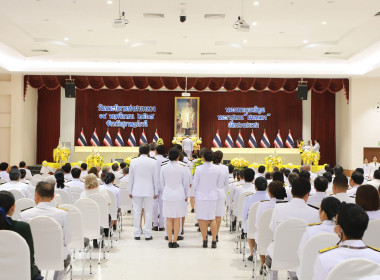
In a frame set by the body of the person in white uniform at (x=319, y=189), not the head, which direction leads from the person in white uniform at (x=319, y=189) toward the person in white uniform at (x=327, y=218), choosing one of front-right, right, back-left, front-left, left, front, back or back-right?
back

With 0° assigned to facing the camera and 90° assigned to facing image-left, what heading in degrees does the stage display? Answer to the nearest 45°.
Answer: approximately 0°

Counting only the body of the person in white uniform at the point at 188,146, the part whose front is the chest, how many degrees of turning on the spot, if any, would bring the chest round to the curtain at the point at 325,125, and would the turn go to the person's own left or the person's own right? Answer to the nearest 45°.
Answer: approximately 90° to the person's own right

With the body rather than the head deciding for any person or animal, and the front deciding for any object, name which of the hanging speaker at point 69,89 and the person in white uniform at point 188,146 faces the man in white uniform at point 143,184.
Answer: the hanging speaker

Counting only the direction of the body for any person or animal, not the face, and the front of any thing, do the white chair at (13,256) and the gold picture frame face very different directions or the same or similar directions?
very different directions

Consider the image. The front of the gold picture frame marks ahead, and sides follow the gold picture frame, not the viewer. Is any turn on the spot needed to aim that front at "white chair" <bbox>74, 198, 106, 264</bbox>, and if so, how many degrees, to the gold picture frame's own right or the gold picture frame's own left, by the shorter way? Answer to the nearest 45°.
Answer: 0° — it already faces it

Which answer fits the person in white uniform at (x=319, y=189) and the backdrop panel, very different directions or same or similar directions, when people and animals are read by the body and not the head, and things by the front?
very different directions

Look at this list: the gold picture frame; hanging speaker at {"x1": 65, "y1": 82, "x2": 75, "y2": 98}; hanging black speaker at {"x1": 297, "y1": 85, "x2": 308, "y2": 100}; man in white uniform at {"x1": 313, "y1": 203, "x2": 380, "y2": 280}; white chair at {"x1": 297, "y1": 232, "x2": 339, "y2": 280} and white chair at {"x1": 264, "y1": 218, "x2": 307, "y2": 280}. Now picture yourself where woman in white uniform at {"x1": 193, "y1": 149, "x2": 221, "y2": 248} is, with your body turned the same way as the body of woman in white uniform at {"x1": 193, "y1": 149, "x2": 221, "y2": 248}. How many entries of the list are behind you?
3

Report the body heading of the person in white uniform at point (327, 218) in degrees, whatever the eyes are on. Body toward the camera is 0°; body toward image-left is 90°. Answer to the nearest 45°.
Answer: approximately 135°

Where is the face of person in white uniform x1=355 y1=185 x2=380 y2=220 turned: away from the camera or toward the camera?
away from the camera

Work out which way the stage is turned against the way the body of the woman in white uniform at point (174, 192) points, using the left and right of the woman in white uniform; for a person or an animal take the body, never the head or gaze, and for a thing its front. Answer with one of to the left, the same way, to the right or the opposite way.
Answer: the opposite way

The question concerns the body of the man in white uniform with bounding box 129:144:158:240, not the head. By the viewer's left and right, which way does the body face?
facing away from the viewer

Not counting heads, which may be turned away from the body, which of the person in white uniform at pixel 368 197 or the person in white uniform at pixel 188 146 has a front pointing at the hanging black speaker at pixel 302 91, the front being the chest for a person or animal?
the person in white uniform at pixel 368 197

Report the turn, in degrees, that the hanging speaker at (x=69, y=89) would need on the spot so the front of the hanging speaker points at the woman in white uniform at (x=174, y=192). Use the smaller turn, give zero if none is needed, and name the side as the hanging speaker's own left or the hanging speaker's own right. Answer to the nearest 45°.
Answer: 0° — it already faces them
